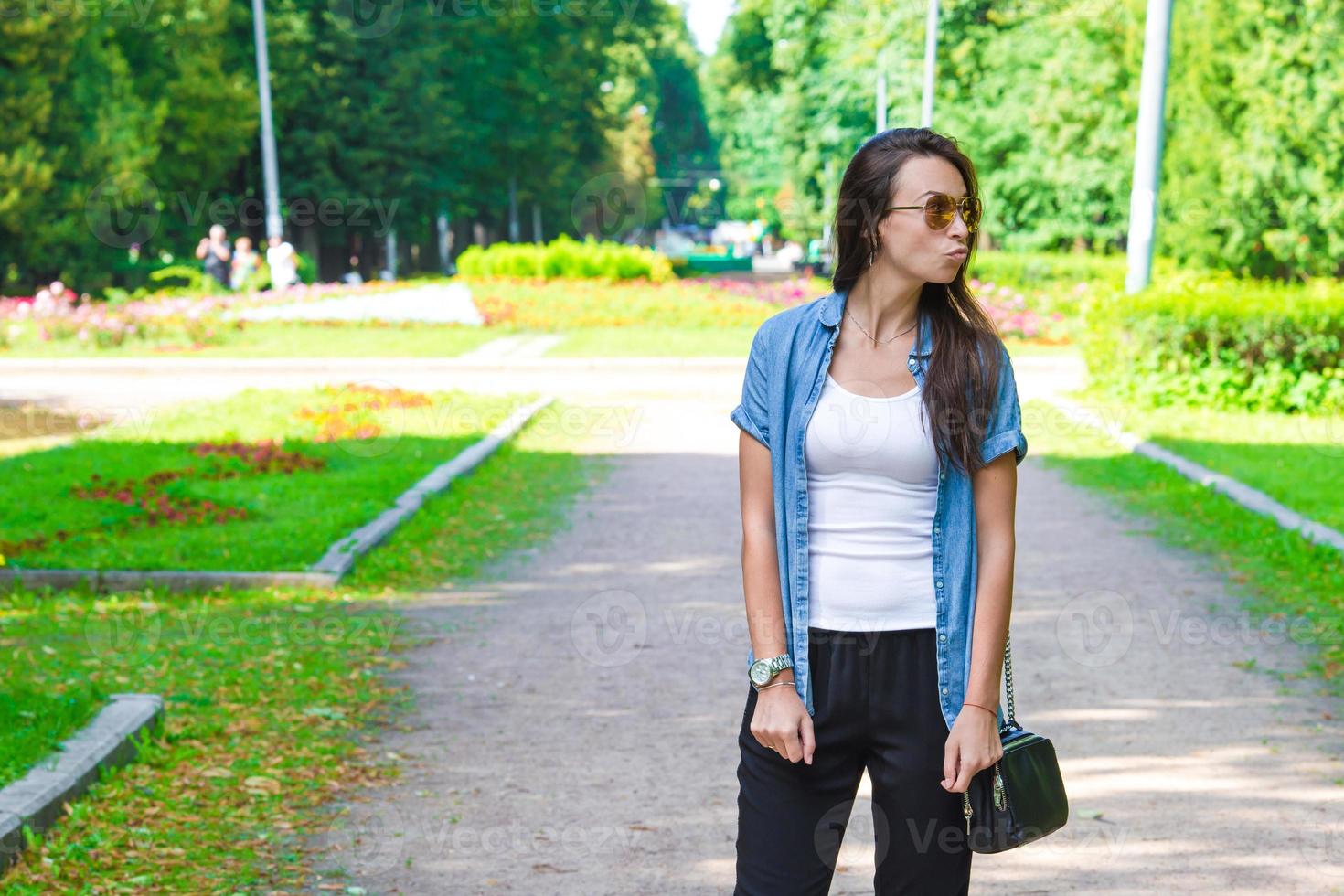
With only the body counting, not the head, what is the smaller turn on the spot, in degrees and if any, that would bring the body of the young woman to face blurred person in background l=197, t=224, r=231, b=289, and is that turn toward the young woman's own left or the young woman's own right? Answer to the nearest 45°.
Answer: approximately 135° to the young woman's own right

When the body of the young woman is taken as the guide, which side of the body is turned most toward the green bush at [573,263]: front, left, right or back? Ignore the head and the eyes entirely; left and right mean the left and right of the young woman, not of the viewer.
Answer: back

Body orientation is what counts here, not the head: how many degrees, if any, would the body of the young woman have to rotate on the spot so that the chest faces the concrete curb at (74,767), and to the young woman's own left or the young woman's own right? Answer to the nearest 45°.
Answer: approximately 135° to the young woman's own right

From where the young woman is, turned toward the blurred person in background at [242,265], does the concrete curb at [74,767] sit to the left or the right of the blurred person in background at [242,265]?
left

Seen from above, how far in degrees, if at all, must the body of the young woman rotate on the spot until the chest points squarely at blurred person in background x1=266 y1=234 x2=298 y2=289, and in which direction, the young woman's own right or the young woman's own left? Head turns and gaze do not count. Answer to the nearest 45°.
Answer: approximately 135° to the young woman's own right

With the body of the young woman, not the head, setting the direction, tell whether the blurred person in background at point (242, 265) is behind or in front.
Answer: behind

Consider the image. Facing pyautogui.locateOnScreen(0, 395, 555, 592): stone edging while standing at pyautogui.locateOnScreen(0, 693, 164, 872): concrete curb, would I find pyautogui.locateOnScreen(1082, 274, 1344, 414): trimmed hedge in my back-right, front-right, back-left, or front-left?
front-right

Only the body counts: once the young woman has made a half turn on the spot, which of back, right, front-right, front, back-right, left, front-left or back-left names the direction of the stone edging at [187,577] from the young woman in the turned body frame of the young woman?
front-left

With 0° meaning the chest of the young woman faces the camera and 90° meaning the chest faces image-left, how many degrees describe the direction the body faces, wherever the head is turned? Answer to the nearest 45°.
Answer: approximately 0°

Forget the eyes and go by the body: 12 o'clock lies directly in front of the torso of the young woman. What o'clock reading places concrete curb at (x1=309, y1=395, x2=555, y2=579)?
The concrete curb is roughly at 5 o'clock from the young woman.

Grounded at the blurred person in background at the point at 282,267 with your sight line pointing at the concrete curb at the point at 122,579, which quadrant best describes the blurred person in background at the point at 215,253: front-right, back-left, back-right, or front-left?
back-right

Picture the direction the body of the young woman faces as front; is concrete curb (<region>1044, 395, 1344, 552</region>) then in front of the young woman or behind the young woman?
behind
